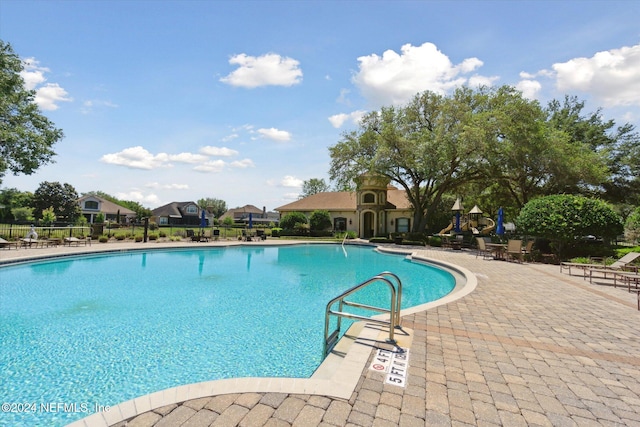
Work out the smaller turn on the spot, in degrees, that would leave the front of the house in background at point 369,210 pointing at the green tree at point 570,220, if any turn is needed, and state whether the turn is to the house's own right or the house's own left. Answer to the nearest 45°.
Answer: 0° — it already faces it

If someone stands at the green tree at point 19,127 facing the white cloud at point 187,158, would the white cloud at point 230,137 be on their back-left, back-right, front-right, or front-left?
front-right

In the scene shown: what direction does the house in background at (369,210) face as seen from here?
toward the camera

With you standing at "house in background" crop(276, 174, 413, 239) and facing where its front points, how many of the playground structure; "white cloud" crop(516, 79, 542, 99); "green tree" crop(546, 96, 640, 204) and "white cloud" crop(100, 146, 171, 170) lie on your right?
1

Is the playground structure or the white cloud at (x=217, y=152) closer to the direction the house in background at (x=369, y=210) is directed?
the playground structure

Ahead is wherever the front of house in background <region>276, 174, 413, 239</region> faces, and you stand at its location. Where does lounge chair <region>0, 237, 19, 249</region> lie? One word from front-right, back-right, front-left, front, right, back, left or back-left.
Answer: front-right

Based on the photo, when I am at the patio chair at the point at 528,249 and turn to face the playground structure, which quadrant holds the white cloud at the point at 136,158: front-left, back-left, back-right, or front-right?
front-left
